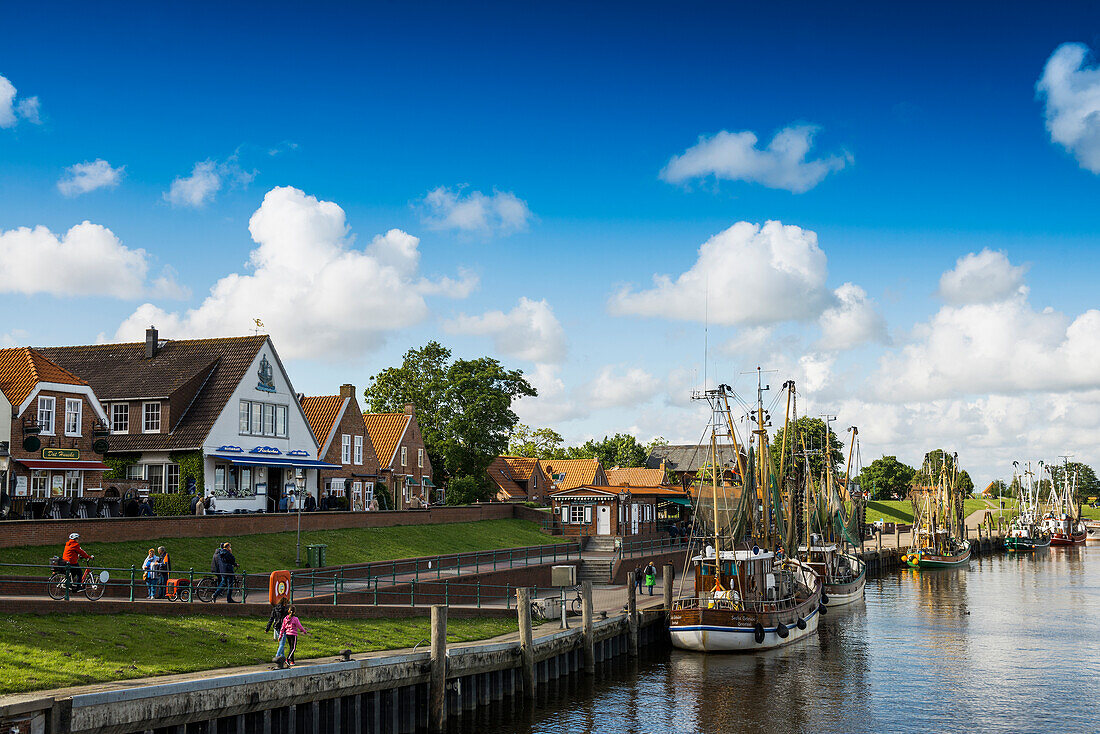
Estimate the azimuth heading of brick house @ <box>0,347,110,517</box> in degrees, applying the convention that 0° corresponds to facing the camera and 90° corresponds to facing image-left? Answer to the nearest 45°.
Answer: approximately 315°

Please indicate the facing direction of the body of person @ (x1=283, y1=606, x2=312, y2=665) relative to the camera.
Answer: away from the camera

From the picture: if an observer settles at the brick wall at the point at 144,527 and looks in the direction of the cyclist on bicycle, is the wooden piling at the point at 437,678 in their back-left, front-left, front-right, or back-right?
front-left

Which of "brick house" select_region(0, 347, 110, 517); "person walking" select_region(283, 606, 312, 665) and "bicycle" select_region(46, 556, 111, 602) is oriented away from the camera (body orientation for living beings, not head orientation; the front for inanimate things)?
the person walking

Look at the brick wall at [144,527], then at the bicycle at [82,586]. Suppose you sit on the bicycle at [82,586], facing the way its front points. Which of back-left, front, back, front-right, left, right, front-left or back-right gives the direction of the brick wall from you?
left

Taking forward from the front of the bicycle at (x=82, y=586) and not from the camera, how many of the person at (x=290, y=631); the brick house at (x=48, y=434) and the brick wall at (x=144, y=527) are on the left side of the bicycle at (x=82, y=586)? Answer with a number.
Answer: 2

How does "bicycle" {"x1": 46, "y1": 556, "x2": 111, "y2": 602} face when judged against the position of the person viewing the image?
facing to the right of the viewer

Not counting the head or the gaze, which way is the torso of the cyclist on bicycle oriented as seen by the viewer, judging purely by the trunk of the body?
to the viewer's right

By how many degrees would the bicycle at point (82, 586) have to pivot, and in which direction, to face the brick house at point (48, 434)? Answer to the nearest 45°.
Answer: approximately 90° to its left

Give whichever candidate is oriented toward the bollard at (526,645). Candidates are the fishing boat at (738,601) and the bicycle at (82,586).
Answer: the bicycle

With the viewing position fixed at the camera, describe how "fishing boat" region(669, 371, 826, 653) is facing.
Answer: facing away from the viewer and to the right of the viewer
